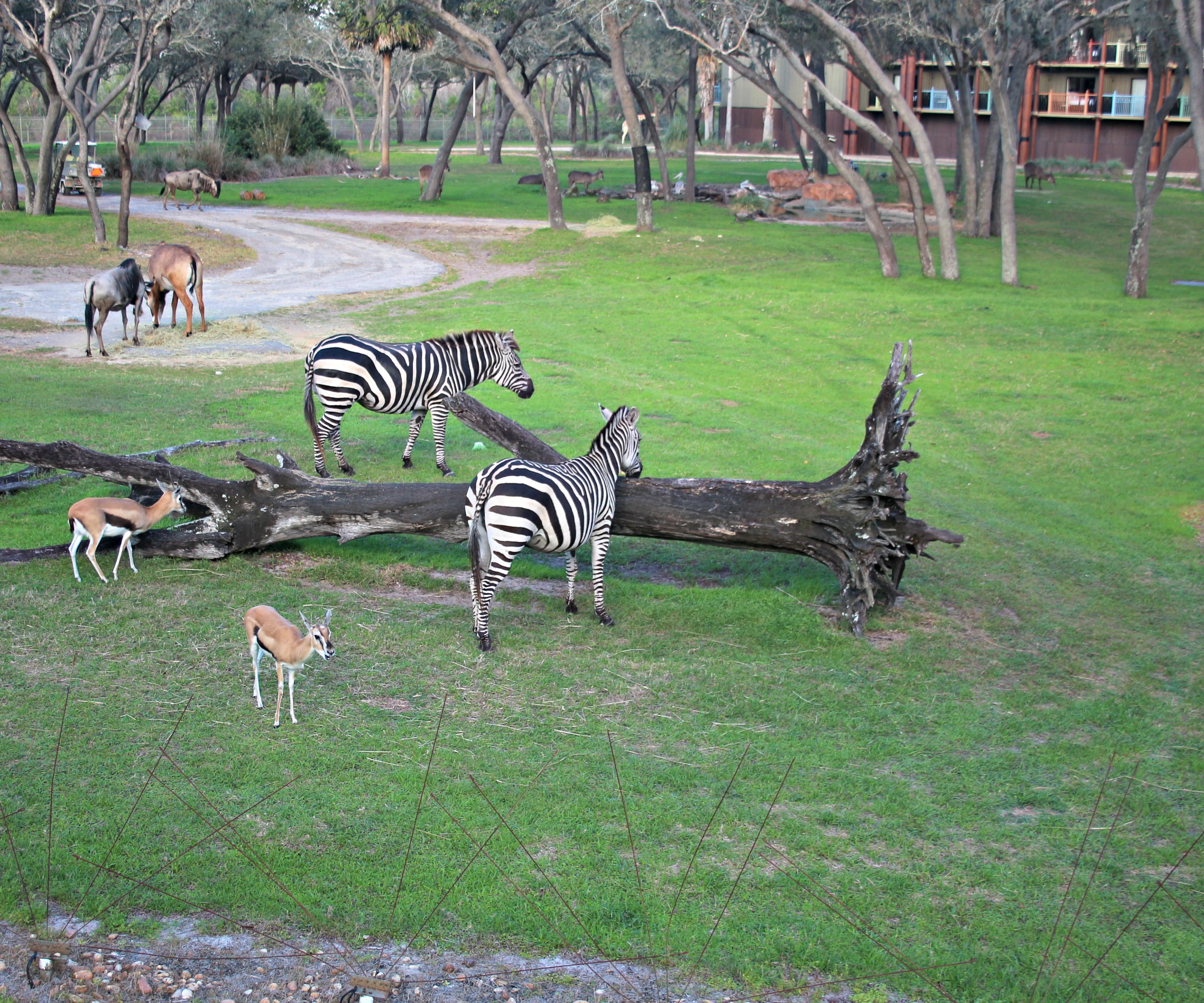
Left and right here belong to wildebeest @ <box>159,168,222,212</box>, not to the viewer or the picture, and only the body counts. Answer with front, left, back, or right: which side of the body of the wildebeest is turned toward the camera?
right

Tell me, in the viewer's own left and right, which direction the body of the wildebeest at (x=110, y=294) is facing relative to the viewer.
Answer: facing away from the viewer and to the right of the viewer

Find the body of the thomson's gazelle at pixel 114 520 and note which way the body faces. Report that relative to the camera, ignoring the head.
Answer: to the viewer's right

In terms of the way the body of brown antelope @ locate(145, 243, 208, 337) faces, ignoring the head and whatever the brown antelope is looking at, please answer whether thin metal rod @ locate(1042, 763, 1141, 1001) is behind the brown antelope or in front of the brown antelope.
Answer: behind

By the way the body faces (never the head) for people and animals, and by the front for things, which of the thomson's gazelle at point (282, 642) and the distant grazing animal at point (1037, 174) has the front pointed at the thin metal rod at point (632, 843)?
the thomson's gazelle

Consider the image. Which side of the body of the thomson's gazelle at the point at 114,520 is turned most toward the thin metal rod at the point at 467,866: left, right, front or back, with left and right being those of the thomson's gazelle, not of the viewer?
right

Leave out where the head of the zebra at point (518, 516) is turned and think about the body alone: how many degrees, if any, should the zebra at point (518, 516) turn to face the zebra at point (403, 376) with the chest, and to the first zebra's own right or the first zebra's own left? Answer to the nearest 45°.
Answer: approximately 45° to the first zebra's own left

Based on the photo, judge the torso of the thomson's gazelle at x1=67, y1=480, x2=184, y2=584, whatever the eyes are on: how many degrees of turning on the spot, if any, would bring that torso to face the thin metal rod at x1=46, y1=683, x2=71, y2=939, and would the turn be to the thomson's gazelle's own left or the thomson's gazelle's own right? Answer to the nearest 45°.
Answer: approximately 90° to the thomson's gazelle's own right
